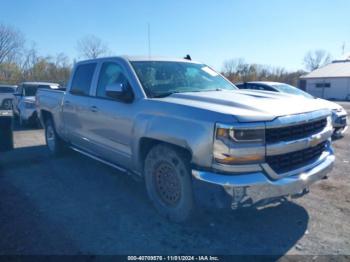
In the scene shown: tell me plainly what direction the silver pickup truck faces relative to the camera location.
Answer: facing the viewer and to the right of the viewer

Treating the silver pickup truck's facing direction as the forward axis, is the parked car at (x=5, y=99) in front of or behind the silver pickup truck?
behind

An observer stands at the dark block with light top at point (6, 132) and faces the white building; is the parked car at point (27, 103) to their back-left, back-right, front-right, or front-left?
front-left

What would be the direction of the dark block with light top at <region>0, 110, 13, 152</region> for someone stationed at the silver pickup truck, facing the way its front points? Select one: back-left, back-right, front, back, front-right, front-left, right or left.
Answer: back

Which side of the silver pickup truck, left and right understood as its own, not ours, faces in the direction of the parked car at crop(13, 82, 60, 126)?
back

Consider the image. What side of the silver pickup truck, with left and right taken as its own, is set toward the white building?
left
